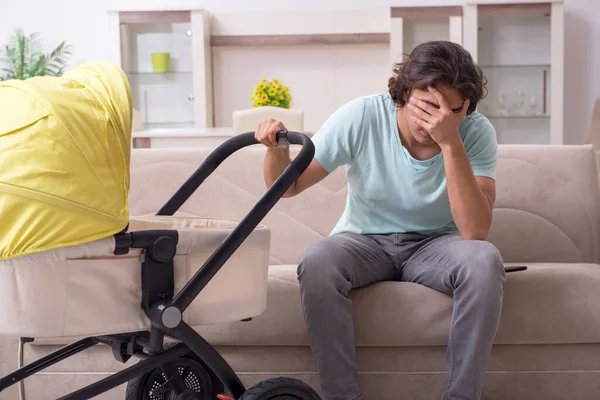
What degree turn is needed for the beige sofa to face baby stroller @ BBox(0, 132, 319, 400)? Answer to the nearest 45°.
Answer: approximately 45° to its right

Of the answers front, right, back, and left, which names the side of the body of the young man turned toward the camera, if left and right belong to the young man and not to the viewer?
front

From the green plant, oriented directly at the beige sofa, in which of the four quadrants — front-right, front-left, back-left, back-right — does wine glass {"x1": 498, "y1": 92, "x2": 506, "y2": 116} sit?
front-left

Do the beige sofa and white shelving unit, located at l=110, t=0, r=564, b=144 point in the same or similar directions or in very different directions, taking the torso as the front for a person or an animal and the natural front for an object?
same or similar directions

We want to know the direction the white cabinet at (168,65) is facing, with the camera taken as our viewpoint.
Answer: facing the viewer

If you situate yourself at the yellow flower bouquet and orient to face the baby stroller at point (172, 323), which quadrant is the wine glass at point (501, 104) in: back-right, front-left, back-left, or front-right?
back-left

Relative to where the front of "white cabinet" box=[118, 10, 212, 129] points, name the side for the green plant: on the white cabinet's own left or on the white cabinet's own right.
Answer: on the white cabinet's own right

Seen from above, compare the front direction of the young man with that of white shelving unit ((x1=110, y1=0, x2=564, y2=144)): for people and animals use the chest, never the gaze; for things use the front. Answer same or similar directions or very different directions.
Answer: same or similar directions

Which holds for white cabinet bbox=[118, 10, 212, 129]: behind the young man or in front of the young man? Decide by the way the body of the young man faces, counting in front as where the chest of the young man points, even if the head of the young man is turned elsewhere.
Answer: behind

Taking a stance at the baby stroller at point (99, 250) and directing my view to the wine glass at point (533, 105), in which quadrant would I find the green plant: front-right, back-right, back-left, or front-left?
front-left

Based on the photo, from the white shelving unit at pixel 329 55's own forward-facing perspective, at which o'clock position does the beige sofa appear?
The beige sofa is roughly at 12 o'clock from the white shelving unit.

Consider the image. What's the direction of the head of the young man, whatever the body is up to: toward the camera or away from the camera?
toward the camera

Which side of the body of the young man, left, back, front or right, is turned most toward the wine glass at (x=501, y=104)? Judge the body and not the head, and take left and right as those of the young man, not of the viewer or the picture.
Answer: back

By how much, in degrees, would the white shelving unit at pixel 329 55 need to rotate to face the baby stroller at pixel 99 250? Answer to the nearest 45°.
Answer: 0° — it already faces it

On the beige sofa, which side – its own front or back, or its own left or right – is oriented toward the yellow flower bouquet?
back
